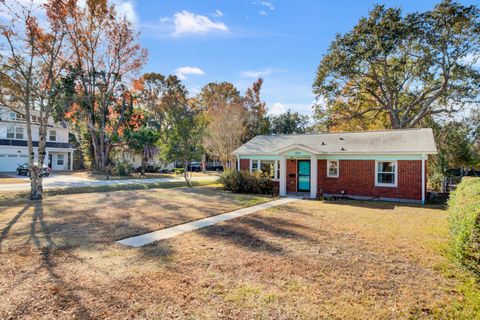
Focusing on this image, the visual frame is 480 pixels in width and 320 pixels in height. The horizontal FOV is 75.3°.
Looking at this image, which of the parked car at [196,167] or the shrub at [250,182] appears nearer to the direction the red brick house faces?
the shrub

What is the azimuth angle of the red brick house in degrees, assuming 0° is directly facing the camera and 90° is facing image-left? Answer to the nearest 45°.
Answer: approximately 0°

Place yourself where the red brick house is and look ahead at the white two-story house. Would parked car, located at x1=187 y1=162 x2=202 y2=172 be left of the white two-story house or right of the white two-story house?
right

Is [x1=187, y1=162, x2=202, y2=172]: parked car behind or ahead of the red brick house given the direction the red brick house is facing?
behind

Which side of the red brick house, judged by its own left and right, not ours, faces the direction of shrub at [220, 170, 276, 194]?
right

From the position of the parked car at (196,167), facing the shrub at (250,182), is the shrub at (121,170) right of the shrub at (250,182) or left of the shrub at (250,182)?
right

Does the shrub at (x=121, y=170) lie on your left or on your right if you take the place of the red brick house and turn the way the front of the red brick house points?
on your right

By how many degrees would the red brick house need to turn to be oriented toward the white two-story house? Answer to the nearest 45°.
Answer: approximately 90° to its right
